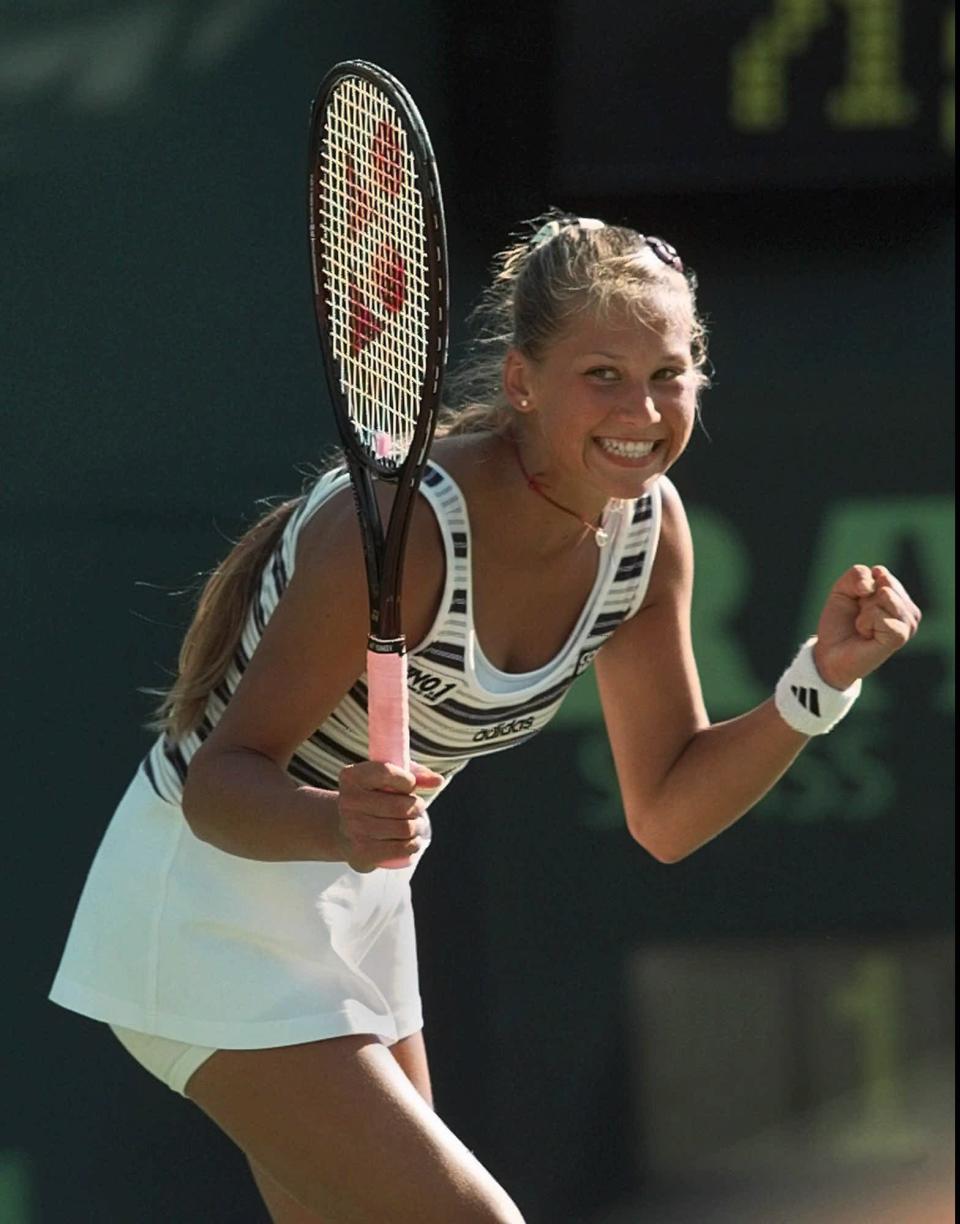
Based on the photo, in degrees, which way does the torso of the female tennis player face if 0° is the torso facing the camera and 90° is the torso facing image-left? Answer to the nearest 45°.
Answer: approximately 315°
